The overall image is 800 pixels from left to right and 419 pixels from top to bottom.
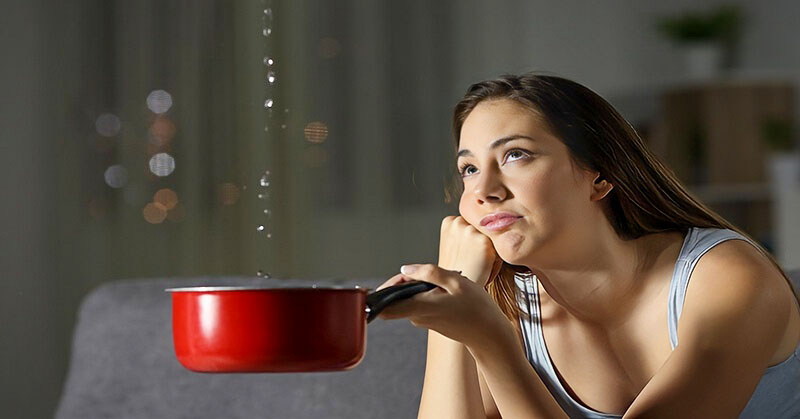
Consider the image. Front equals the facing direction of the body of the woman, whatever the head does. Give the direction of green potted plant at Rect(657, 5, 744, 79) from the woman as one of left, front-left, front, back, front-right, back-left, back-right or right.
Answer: back-right

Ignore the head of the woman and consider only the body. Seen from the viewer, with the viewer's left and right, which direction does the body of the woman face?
facing the viewer and to the left of the viewer

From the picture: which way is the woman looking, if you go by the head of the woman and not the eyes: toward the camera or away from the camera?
toward the camera
